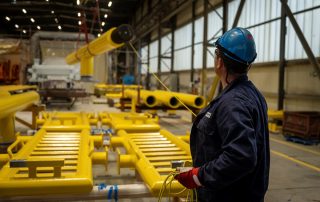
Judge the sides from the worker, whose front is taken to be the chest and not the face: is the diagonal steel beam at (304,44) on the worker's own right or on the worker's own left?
on the worker's own right

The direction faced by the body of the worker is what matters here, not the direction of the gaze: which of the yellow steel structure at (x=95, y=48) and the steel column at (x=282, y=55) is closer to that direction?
the yellow steel structure

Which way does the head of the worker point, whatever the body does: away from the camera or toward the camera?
away from the camera

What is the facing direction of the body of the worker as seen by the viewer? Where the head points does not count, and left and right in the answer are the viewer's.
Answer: facing to the left of the viewer

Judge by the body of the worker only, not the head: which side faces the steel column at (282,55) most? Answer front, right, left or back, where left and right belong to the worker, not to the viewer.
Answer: right
